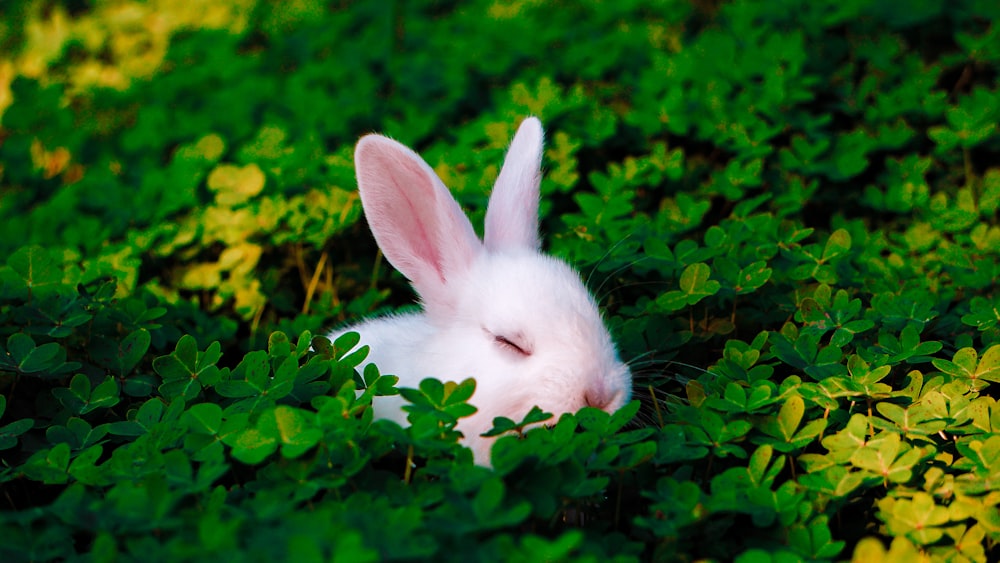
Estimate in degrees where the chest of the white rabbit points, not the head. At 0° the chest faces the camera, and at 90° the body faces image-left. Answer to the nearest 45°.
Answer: approximately 270°
